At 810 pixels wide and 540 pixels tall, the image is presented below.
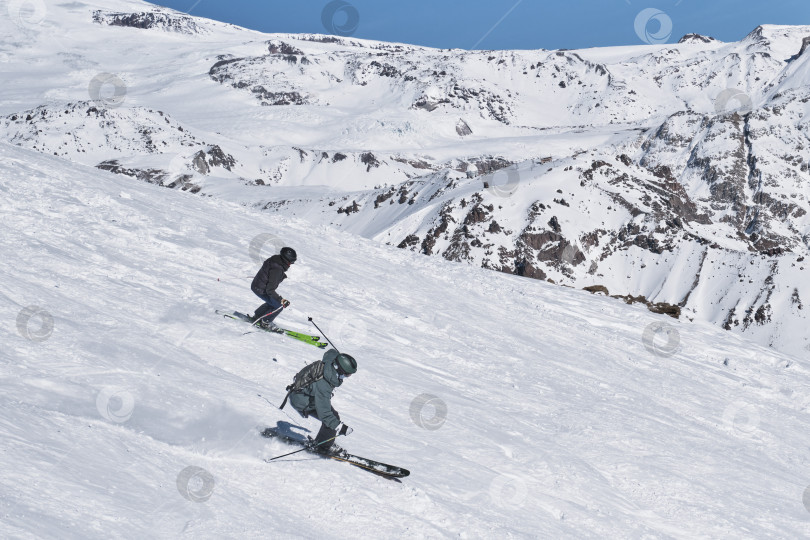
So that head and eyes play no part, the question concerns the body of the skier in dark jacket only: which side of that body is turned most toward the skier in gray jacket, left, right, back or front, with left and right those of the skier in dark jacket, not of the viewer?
right

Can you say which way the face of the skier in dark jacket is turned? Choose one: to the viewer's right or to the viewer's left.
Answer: to the viewer's right

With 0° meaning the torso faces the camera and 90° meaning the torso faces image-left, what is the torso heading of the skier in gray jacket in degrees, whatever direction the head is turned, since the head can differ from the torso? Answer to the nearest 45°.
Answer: approximately 270°

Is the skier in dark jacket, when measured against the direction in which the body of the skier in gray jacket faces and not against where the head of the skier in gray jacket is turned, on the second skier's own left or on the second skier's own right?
on the second skier's own left

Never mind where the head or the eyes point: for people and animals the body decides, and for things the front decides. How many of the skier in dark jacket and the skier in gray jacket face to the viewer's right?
2

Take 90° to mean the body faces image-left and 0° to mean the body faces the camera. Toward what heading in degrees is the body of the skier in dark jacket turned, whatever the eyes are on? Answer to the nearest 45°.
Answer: approximately 270°
